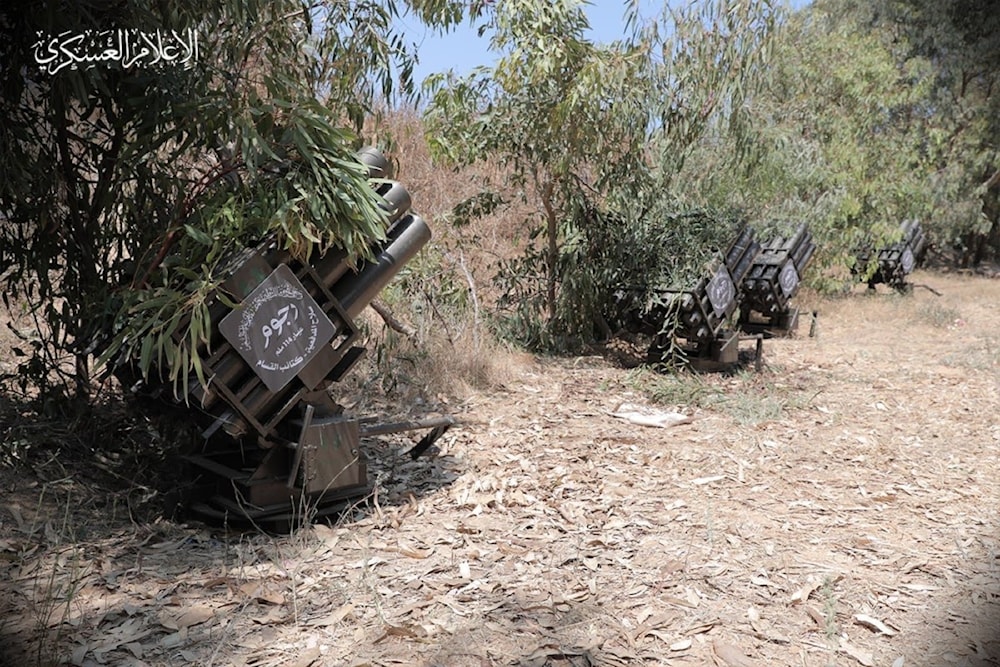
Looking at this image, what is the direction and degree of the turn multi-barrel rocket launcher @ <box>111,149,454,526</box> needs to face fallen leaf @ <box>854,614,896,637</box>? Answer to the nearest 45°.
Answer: approximately 45° to its right

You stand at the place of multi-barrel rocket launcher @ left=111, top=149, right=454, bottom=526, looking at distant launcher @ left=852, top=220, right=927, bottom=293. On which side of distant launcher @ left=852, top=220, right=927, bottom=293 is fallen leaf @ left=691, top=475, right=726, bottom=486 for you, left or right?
right

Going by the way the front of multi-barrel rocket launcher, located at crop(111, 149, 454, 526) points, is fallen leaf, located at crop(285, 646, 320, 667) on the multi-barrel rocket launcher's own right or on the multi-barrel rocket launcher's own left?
on the multi-barrel rocket launcher's own right

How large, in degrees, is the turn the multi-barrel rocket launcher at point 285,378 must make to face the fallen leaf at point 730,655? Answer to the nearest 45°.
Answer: approximately 45° to its right

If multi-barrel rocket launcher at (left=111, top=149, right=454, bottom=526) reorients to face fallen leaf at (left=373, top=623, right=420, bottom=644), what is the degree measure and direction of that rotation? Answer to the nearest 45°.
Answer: approximately 90° to its right

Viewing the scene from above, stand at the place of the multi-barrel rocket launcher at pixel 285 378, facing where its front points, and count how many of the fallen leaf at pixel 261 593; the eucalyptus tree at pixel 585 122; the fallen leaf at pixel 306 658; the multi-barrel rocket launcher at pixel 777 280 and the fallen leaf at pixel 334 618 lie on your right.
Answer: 3

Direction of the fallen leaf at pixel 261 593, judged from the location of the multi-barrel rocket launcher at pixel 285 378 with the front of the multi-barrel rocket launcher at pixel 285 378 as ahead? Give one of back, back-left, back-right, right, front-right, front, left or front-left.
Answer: right

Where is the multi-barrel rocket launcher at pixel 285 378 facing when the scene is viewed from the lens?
facing to the right of the viewer

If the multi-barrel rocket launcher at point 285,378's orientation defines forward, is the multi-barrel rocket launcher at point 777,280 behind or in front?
in front

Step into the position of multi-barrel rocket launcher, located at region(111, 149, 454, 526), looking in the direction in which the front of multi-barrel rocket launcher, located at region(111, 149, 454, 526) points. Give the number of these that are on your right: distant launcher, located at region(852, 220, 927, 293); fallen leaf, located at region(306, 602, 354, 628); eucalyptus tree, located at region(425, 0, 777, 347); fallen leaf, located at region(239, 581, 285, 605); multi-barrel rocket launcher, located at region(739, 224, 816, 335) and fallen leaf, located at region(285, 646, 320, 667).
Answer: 3

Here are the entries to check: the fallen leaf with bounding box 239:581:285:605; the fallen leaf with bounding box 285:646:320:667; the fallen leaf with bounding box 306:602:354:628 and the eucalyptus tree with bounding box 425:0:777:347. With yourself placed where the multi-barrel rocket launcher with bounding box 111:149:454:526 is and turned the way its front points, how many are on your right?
3

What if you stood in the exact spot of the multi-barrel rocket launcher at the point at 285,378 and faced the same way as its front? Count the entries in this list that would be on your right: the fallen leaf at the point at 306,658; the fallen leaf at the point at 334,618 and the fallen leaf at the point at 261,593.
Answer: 3
